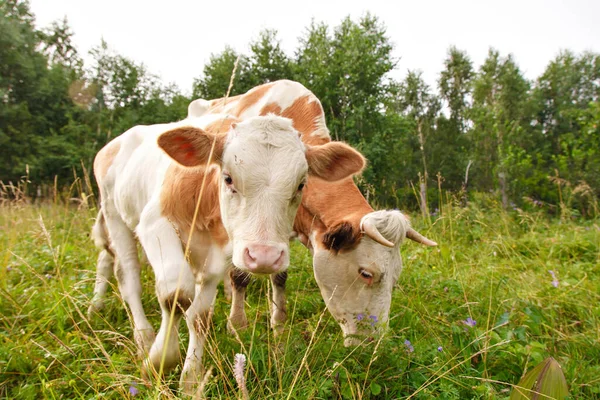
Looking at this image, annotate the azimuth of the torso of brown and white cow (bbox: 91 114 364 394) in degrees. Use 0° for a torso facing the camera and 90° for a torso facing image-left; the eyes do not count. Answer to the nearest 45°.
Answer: approximately 315°
